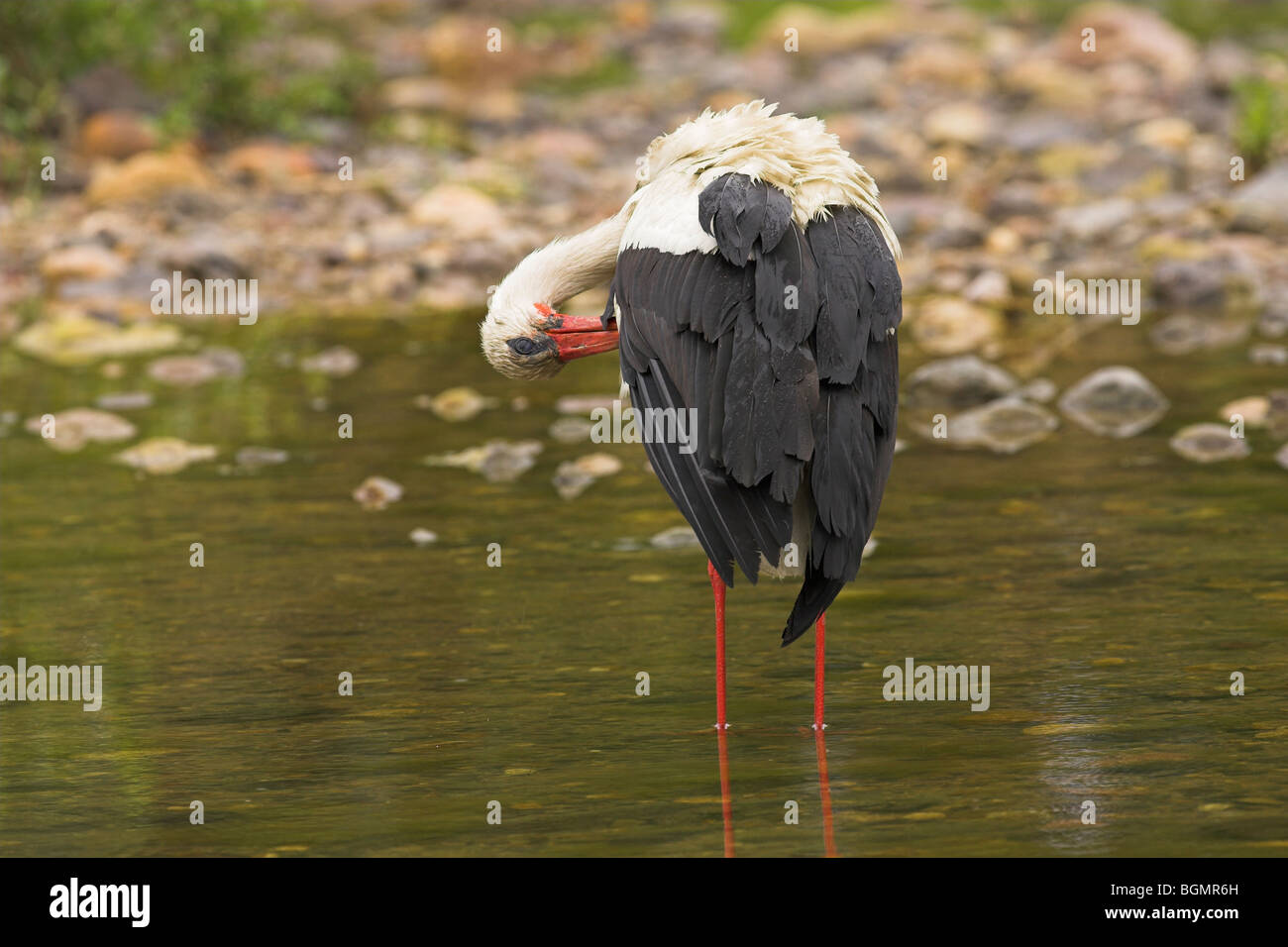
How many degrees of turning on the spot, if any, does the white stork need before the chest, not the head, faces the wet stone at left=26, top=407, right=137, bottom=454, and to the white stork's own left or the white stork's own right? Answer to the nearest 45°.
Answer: approximately 45° to the white stork's own left

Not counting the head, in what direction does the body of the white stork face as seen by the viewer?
away from the camera

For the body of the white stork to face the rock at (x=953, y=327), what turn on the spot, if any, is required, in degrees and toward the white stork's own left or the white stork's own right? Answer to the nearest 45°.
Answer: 0° — it already faces it

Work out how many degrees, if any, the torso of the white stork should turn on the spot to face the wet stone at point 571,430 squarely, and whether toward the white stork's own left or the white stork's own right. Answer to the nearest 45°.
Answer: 0° — it already faces it

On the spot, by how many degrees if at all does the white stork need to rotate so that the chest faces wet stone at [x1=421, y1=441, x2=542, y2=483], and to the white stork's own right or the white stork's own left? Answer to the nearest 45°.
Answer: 0° — it already faces it

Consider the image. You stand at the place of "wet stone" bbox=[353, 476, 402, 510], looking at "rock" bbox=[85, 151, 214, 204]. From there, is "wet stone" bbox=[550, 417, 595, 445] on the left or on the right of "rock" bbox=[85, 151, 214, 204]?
right

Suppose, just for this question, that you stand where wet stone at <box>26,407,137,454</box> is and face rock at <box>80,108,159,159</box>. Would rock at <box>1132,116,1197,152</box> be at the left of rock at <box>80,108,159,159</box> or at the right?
right

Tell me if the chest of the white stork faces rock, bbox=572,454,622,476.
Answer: yes
